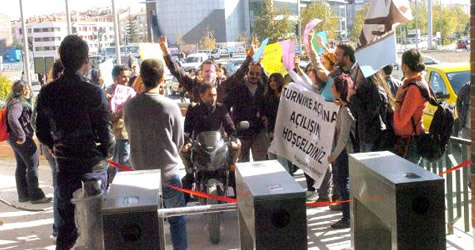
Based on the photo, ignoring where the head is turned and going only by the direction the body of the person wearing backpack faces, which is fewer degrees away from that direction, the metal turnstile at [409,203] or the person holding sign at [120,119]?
the person holding sign

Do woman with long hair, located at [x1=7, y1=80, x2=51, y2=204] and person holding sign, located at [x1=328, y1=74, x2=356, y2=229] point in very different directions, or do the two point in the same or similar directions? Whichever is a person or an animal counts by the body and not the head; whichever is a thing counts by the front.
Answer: very different directions

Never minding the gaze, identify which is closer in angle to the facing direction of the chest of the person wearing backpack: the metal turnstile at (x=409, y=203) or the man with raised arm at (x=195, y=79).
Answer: the man with raised arm

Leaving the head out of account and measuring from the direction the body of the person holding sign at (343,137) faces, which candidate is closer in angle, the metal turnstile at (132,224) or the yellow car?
the metal turnstile

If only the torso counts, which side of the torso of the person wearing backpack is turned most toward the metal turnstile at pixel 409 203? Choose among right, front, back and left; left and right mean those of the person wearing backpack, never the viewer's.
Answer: left

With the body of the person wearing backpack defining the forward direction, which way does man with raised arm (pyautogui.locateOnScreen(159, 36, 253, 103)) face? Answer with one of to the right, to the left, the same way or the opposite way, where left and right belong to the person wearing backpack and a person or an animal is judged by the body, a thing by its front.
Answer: to the left

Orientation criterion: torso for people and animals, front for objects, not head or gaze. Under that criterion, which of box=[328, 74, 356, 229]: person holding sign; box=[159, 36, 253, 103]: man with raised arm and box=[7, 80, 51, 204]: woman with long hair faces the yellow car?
the woman with long hair

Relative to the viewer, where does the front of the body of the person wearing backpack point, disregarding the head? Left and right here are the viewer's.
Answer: facing to the left of the viewer

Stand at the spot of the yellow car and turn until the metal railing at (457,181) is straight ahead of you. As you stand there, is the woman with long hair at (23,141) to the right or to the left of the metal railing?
right

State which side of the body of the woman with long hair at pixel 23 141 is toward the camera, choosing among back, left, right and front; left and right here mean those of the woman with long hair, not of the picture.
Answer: right
